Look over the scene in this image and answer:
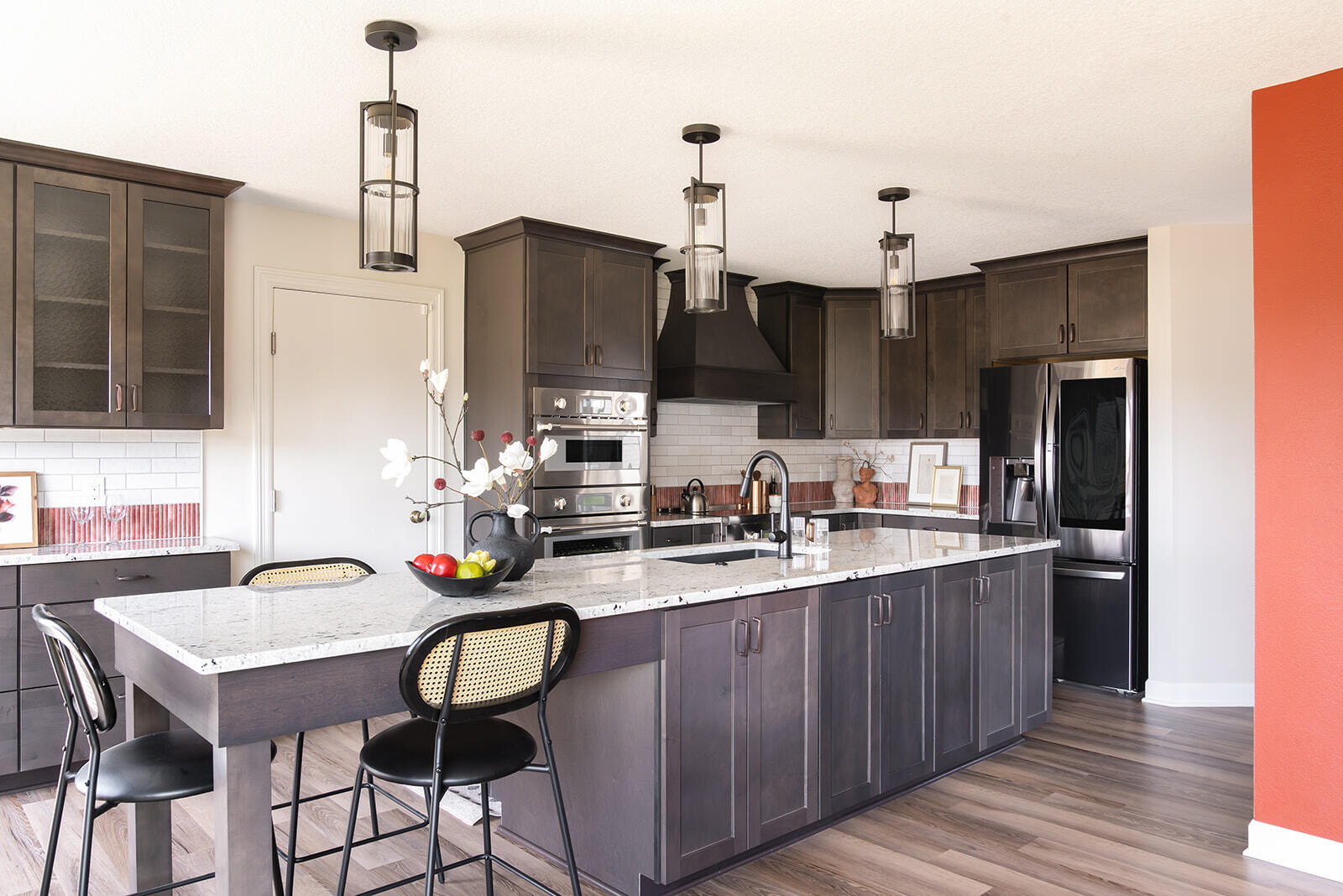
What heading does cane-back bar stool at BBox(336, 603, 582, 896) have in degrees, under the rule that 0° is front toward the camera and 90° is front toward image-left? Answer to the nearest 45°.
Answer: approximately 135°

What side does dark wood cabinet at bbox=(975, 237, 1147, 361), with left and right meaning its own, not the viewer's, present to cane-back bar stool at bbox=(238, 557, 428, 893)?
front

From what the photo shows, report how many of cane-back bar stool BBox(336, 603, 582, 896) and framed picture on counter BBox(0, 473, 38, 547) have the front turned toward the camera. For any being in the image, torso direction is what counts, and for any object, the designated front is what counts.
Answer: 1

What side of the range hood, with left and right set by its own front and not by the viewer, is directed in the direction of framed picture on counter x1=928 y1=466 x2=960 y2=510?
left

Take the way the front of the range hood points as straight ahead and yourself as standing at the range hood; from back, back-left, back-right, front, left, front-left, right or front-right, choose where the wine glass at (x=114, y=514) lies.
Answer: right

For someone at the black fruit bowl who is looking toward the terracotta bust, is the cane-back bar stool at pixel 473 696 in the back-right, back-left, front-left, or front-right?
back-right

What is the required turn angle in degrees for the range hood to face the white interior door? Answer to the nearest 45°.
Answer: approximately 90° to its right

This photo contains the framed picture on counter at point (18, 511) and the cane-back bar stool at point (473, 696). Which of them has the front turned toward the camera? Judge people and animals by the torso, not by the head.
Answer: the framed picture on counter

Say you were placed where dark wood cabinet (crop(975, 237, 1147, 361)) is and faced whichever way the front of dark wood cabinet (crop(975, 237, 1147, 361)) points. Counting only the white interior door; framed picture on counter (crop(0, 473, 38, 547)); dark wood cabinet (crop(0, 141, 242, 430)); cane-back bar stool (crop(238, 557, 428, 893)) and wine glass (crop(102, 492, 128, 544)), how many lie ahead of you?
5

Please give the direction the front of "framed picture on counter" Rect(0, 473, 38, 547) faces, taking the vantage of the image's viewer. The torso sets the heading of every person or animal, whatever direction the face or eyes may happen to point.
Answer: facing the viewer

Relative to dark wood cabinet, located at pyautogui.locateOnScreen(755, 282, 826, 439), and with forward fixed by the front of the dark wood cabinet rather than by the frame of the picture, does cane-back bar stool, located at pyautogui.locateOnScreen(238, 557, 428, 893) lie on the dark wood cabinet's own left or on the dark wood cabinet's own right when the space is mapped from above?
on the dark wood cabinet's own right

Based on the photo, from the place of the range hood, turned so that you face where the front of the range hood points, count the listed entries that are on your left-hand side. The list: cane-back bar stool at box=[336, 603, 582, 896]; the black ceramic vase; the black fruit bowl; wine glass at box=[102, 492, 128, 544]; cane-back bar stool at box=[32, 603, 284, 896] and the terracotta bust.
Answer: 1

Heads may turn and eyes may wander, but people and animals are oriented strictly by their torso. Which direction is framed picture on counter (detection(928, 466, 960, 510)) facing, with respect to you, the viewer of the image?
facing the viewer and to the left of the viewer

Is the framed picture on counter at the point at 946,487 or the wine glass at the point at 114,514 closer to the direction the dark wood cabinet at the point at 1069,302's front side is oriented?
the wine glass

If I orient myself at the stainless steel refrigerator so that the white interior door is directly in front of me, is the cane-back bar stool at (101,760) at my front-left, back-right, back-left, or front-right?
front-left

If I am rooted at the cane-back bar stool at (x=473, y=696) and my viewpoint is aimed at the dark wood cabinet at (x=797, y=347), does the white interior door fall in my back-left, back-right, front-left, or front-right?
front-left

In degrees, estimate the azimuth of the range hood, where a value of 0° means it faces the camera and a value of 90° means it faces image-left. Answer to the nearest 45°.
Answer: approximately 315°
